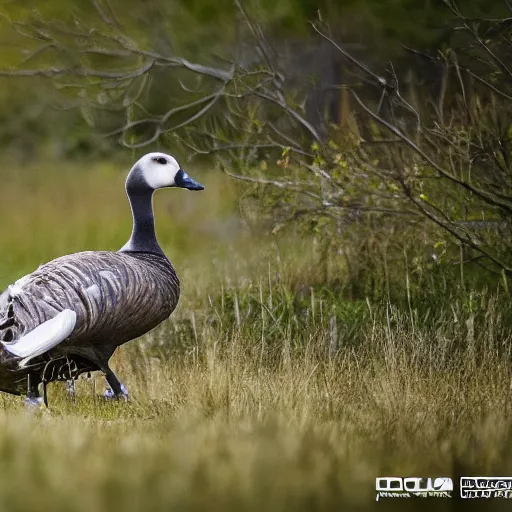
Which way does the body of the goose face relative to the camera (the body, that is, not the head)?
to the viewer's right
